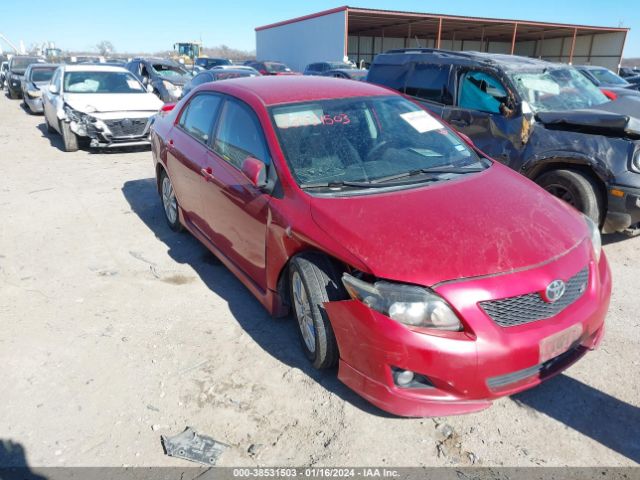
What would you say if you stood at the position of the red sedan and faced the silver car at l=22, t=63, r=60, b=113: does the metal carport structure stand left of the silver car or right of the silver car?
right

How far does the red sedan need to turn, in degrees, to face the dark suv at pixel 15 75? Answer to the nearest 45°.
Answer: approximately 180°

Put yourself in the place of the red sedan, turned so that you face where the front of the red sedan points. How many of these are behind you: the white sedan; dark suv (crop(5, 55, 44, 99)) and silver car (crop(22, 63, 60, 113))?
3

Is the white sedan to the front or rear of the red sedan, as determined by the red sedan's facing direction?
to the rear

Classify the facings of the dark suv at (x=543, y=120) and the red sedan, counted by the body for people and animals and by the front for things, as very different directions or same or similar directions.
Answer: same or similar directions

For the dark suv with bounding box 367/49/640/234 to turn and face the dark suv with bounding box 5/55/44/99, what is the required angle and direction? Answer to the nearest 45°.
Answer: approximately 180°

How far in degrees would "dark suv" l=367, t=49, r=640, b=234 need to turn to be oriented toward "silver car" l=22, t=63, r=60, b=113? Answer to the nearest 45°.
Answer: approximately 180°

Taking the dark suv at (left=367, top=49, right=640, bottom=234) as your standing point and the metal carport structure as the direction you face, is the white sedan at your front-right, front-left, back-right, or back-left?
front-left

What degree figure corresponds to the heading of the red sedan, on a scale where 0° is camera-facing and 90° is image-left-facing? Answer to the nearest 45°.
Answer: approximately 315°

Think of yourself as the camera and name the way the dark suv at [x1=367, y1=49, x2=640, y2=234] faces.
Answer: facing the viewer and to the right of the viewer

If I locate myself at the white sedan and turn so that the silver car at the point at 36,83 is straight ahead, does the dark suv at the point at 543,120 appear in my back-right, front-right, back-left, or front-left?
back-right

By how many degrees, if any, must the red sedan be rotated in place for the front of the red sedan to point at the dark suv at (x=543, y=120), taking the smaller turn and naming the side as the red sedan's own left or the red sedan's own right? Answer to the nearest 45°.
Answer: approximately 90° to the red sedan's own left

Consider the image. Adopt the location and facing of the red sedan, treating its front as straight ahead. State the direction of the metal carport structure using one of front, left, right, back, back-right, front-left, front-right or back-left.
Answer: back-left
